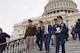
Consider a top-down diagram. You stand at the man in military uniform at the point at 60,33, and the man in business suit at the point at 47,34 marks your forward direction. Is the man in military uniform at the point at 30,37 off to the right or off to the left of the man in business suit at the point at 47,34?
left

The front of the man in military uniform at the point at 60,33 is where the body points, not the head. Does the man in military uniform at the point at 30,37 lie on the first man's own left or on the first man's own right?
on the first man's own right

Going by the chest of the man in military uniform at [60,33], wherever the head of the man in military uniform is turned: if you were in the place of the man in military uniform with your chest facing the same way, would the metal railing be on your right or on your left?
on your right

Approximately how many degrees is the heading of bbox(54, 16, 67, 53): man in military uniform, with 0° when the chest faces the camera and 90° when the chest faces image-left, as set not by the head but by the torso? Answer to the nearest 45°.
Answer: approximately 45°

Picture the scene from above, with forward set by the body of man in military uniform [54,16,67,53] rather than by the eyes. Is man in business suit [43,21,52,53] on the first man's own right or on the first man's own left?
on the first man's own right
